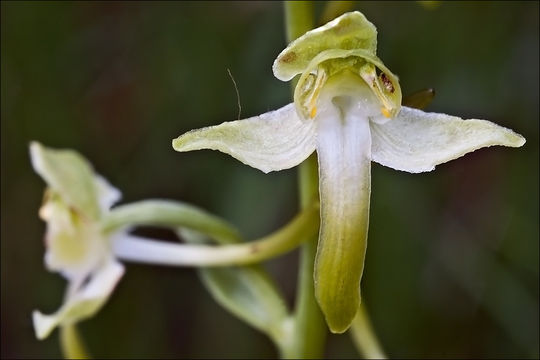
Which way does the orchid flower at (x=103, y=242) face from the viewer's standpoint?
to the viewer's left
